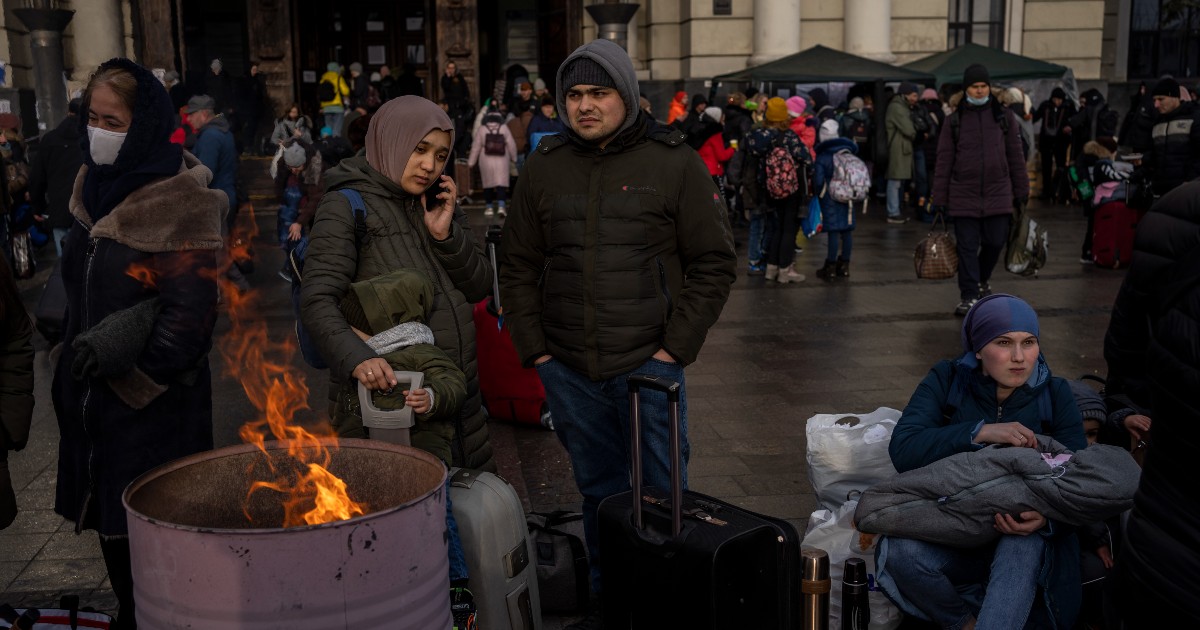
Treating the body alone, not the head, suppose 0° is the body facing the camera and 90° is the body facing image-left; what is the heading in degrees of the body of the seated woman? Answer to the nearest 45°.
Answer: approximately 0°

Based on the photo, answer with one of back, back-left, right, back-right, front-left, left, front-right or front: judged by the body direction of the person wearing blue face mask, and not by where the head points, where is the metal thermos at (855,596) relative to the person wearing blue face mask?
front

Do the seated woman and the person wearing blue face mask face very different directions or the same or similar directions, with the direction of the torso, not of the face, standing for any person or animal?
same or similar directions

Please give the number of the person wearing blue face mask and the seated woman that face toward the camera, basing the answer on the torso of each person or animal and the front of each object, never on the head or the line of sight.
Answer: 2

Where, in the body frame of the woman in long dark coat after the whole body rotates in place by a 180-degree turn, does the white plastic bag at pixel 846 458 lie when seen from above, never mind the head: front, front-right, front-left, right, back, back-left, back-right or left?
front-right

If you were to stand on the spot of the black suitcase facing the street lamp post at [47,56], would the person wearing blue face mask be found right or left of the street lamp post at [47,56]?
right

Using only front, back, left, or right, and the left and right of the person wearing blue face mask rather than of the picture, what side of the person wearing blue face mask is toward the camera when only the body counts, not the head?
front

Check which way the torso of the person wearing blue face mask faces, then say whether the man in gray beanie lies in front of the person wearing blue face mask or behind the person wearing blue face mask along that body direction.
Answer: in front

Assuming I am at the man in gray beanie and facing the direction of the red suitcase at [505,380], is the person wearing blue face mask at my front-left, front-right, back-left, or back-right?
front-right

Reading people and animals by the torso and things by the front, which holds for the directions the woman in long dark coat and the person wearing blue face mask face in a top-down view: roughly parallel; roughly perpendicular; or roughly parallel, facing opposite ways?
roughly parallel

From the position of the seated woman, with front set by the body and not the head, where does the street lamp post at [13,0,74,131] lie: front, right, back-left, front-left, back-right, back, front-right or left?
back-right

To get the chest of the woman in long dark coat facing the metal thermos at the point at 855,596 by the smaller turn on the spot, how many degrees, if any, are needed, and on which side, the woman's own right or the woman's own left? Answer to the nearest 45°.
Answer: approximately 90° to the woman's own left

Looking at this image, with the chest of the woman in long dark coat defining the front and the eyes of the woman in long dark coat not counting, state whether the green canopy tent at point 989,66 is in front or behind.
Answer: behind

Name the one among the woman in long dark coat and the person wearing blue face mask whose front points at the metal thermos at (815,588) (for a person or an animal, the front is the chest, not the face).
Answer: the person wearing blue face mask

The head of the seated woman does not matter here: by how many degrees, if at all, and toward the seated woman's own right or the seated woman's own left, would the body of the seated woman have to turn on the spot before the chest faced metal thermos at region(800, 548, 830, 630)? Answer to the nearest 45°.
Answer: approximately 45° to the seated woman's own right

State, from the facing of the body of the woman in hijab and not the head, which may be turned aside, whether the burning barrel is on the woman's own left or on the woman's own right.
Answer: on the woman's own right

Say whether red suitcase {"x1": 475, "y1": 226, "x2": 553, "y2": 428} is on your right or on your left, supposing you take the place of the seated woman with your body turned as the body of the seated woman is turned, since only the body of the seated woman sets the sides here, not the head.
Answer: on your right
